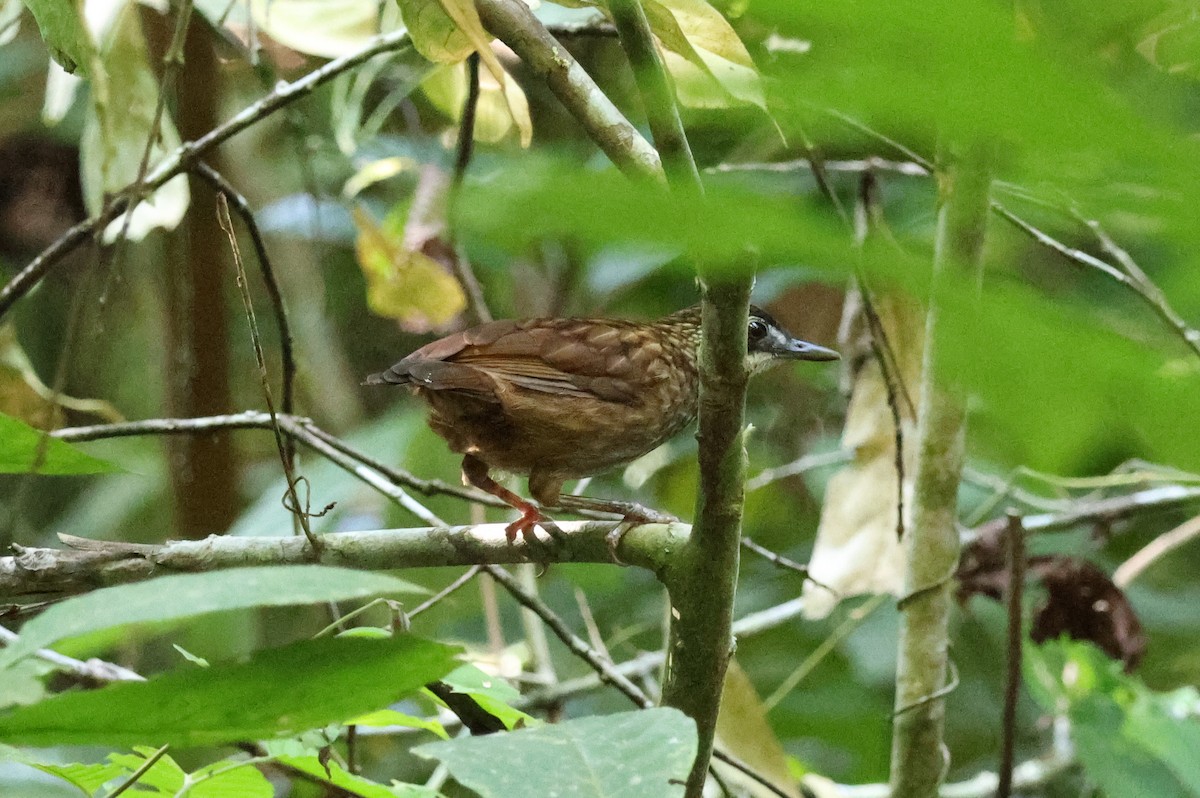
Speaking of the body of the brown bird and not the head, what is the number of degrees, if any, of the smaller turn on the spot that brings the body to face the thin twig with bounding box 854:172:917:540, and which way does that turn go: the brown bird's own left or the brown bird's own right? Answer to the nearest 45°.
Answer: approximately 45° to the brown bird's own right

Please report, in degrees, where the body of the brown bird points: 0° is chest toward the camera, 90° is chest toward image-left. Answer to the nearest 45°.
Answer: approximately 270°

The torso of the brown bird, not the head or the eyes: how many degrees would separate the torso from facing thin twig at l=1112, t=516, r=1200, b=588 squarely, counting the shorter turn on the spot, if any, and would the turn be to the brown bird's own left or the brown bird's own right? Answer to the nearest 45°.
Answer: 0° — it already faces it

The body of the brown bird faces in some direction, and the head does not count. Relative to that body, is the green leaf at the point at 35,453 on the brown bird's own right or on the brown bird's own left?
on the brown bird's own right

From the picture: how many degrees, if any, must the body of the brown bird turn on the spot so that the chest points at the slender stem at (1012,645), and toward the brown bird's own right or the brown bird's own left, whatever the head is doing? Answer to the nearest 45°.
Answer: approximately 45° to the brown bird's own right

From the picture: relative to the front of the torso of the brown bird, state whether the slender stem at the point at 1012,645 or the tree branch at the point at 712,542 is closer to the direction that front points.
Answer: the slender stem

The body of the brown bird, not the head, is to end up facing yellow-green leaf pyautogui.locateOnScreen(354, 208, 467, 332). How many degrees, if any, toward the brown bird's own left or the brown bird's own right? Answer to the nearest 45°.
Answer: approximately 135° to the brown bird's own left

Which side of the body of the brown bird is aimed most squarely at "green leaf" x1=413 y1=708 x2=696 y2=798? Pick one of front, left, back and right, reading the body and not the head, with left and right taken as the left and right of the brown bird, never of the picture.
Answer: right
